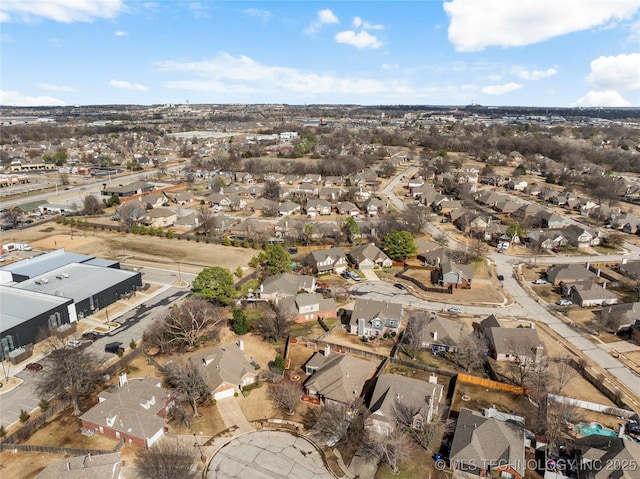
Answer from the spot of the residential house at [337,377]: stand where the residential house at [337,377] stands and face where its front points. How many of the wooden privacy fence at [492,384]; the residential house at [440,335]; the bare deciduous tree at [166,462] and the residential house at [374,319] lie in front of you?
1

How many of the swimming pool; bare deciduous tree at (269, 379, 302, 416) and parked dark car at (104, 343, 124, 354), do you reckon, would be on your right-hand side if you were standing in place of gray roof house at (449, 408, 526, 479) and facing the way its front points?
2

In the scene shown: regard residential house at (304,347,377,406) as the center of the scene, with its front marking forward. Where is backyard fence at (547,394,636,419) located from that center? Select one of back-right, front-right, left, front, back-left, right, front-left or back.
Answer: back-left

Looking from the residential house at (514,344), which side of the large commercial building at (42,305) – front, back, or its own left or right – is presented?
front

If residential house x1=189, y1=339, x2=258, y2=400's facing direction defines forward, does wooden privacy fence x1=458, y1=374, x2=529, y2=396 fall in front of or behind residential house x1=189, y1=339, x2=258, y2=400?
in front

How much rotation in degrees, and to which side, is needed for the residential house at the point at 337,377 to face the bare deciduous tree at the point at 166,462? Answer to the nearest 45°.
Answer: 0° — it already faces it

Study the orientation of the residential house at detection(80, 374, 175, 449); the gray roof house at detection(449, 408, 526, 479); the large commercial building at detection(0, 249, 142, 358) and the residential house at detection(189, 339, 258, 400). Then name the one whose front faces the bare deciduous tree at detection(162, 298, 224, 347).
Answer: the large commercial building

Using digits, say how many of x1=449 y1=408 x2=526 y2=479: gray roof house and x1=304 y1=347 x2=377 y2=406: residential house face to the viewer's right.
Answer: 0

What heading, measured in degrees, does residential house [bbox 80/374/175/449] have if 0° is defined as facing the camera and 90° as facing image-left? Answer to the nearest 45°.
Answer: approximately 315°

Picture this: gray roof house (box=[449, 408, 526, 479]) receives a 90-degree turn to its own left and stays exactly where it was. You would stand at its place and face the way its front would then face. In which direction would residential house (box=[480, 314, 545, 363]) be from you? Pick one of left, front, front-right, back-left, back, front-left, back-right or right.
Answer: left

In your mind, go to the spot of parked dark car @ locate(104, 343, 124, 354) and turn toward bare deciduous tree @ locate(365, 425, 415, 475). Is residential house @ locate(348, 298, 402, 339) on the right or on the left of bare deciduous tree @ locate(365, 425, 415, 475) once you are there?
left

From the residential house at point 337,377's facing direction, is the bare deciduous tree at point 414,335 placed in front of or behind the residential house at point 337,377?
behind

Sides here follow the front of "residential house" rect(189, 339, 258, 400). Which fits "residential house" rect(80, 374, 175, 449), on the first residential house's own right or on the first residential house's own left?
on the first residential house's own right
